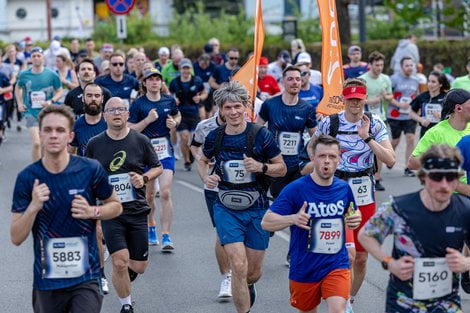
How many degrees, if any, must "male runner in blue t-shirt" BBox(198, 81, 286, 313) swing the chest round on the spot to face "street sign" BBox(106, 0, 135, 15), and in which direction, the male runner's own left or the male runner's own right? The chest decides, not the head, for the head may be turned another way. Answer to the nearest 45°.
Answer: approximately 180°

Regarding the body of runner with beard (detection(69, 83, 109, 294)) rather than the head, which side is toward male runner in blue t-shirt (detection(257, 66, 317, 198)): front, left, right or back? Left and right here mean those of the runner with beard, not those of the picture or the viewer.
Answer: left

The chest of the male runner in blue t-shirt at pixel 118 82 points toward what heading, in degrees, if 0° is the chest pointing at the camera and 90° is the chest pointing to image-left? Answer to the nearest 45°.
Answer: approximately 0°

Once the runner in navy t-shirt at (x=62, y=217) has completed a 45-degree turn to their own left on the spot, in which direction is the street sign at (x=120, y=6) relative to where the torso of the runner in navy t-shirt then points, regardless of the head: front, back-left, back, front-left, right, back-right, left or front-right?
back-left

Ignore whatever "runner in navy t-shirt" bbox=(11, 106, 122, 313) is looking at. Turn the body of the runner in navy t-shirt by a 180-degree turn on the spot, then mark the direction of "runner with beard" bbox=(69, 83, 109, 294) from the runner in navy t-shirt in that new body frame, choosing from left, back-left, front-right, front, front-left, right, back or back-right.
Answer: front

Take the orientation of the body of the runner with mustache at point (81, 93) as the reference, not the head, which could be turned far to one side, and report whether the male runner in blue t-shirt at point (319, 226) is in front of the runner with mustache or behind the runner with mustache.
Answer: in front

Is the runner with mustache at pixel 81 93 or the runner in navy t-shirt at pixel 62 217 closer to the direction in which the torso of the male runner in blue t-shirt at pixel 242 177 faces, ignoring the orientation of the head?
the runner in navy t-shirt

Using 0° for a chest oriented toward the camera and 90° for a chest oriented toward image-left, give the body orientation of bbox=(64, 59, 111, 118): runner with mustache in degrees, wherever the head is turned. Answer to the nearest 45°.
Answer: approximately 0°
